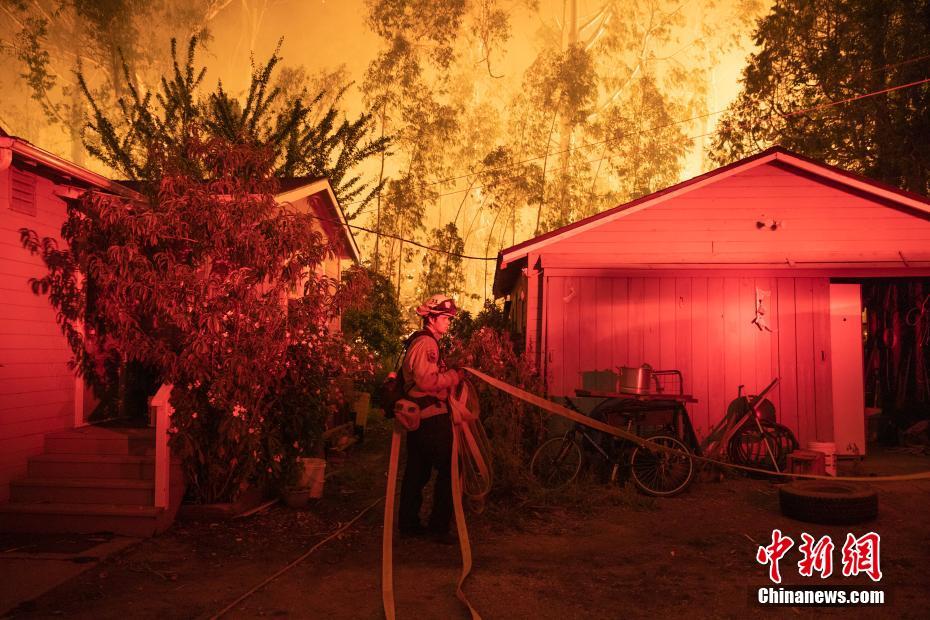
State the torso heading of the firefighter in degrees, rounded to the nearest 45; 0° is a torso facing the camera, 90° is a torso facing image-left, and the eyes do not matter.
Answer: approximately 270°

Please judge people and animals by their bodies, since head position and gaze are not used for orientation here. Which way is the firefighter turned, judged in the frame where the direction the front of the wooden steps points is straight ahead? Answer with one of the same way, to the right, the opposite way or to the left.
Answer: to the left

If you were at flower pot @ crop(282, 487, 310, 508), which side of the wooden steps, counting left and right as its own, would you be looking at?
left

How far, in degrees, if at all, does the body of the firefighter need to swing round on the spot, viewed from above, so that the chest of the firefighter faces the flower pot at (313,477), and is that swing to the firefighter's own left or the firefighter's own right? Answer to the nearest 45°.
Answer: approximately 135° to the firefighter's own left

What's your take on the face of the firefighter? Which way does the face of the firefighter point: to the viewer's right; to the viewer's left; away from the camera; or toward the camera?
to the viewer's right
